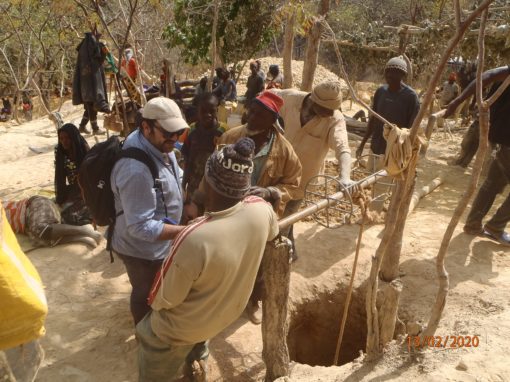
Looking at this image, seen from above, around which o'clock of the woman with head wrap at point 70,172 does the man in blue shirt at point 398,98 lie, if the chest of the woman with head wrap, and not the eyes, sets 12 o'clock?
The man in blue shirt is roughly at 8 o'clock from the woman with head wrap.

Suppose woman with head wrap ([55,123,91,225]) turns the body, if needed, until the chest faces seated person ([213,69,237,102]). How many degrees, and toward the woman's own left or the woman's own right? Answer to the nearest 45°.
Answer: approximately 180°

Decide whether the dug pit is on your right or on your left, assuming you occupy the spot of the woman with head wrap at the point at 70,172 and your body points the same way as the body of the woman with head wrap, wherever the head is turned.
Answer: on your left

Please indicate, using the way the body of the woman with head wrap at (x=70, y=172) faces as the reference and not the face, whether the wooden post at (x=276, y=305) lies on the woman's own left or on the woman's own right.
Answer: on the woman's own left

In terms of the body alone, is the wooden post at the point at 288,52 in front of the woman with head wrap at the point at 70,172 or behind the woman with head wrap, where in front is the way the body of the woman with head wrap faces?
behind

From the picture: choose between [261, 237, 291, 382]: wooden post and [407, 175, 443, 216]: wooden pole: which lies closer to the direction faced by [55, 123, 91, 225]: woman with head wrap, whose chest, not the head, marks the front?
the wooden post

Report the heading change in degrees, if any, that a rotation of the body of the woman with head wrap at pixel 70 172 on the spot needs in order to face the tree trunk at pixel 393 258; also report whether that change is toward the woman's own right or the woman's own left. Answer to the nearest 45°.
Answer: approximately 90° to the woman's own left

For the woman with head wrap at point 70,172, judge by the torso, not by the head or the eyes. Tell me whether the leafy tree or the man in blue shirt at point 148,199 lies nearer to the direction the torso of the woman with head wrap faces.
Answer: the man in blue shirt

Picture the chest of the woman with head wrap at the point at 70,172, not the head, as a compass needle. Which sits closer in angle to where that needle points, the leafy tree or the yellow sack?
the yellow sack

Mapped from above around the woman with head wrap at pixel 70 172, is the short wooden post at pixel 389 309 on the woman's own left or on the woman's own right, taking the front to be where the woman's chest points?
on the woman's own left
